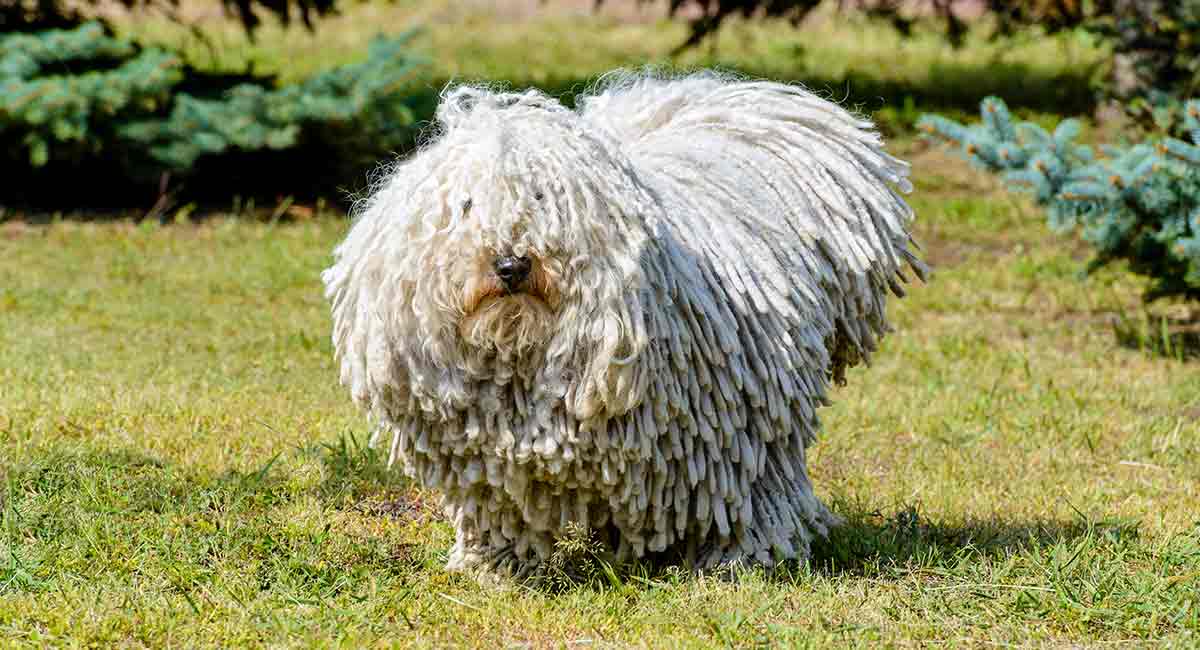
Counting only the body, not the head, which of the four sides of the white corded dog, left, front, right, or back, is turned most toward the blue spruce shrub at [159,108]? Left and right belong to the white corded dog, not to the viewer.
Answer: right

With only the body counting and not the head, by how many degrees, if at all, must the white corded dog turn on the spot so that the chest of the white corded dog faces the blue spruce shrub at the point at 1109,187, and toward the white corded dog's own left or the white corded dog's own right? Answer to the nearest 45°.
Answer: approximately 180°

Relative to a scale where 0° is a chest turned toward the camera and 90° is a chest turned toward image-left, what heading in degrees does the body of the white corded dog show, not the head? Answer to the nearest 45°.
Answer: approximately 45°
